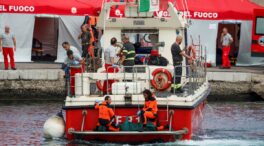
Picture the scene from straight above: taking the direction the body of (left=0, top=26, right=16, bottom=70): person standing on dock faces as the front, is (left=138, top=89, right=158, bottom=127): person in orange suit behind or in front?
in front

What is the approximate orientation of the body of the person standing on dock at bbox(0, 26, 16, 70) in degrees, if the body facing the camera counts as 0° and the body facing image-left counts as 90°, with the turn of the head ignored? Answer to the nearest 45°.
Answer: approximately 0°

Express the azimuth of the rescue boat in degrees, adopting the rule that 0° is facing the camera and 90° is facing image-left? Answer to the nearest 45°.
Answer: approximately 180°

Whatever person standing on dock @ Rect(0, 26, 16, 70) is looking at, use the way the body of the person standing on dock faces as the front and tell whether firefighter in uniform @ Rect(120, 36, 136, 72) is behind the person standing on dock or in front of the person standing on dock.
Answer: in front

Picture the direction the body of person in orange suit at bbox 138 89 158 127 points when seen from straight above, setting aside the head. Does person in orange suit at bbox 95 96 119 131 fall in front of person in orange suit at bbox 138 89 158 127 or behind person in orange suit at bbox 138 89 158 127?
in front

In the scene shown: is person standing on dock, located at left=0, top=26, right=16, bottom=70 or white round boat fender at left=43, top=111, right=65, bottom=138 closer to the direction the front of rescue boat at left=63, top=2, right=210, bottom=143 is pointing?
the person standing on dock

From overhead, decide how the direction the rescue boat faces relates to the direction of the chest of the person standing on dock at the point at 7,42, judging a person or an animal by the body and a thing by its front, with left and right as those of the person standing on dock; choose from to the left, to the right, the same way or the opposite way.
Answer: the opposite way
